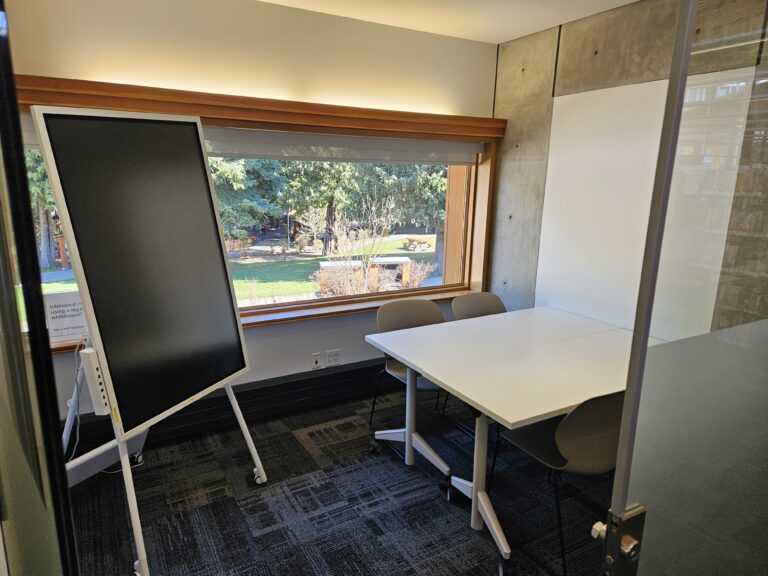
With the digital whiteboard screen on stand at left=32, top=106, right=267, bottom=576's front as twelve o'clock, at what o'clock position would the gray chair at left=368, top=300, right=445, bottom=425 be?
The gray chair is roughly at 10 o'clock from the digital whiteboard screen on stand.

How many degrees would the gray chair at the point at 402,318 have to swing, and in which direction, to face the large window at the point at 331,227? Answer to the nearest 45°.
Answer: approximately 180°

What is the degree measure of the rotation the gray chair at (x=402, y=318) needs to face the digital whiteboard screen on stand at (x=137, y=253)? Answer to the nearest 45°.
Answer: approximately 90° to its right

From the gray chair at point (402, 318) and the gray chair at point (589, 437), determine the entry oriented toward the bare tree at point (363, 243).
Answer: the gray chair at point (589, 437)

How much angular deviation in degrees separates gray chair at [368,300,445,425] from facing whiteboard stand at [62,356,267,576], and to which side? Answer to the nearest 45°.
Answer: approximately 90° to its right

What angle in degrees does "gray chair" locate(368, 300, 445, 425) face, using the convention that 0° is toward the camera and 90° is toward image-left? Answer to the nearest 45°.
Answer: approximately 315°

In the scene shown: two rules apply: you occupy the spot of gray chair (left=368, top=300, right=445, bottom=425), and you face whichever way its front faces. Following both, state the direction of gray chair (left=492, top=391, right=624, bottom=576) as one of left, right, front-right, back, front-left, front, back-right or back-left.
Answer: front

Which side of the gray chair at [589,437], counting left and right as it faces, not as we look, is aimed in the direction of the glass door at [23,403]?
left

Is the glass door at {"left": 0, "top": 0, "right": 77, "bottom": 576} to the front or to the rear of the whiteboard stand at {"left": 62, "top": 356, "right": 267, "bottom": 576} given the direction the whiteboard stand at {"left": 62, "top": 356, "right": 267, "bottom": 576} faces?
to the front

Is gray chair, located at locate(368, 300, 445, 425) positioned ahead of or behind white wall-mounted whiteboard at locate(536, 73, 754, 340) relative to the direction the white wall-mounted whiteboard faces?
ahead

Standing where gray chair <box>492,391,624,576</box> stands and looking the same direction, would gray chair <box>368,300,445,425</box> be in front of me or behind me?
in front

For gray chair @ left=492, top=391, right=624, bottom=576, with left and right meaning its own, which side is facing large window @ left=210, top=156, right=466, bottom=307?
front

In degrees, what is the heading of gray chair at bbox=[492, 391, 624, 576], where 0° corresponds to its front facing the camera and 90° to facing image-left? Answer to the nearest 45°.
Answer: approximately 135°

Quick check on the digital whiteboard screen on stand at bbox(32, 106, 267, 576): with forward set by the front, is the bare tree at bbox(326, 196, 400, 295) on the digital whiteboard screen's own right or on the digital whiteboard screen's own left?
on the digital whiteboard screen's own left

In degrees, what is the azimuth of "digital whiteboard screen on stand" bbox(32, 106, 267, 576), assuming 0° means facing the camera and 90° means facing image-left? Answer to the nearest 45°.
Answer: approximately 315°
